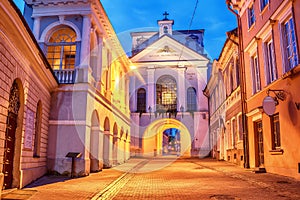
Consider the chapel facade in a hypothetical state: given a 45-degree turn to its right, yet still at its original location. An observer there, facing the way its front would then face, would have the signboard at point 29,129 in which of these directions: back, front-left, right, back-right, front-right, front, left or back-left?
front-left

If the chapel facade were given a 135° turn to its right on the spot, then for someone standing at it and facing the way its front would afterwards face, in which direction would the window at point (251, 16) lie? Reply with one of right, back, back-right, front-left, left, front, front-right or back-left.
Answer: back-left

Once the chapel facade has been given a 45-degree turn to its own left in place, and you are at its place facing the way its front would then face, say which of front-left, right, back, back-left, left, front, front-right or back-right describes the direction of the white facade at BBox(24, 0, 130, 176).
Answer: front-right

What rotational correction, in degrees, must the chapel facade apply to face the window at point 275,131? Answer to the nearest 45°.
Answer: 0° — it already faces it

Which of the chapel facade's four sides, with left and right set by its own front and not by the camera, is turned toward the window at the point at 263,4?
front

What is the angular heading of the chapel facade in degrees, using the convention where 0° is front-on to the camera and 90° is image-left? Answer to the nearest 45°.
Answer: approximately 0°

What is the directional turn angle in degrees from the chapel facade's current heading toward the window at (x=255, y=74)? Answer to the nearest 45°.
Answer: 0° — it already faces it
